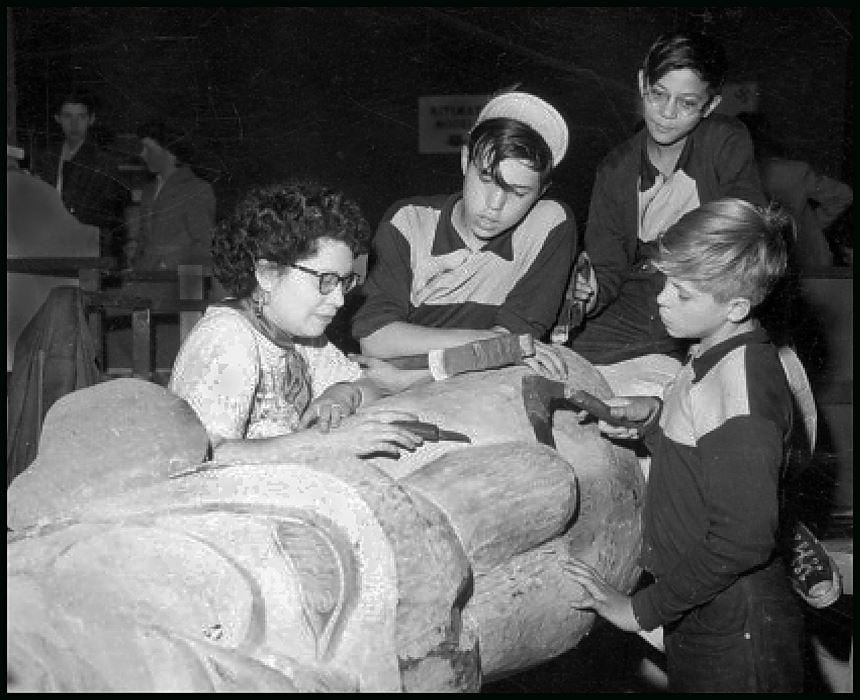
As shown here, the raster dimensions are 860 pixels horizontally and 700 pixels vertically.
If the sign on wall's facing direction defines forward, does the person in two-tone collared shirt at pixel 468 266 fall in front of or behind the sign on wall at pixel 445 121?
in front

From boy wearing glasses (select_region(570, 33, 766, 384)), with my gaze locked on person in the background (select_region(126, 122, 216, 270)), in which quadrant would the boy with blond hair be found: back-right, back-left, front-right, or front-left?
back-left

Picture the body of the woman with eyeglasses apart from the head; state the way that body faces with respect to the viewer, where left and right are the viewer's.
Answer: facing the viewer and to the right of the viewer

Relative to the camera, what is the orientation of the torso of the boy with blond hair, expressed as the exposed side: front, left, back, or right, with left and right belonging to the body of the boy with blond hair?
left

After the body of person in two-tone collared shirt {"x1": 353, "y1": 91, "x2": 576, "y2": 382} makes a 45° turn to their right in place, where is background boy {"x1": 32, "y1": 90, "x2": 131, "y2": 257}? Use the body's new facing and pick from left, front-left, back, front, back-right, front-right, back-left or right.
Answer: right

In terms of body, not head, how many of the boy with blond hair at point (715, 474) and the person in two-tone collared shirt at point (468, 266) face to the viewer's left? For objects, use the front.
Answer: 1

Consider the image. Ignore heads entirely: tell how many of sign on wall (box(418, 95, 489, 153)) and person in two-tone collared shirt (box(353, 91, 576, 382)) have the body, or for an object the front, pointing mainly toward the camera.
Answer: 2

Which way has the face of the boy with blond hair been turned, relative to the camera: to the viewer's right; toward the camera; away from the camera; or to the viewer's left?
to the viewer's left

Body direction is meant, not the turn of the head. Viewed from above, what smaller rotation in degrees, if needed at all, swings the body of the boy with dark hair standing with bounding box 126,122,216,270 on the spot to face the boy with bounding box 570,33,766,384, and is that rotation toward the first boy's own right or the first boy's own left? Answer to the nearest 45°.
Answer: approximately 90° to the first boy's own left

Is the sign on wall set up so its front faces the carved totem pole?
yes

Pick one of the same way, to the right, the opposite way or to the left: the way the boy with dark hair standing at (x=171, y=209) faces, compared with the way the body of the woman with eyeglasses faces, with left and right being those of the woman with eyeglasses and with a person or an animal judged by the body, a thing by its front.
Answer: to the right

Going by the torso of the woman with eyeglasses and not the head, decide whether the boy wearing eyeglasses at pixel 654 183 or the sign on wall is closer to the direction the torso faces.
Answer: the boy wearing eyeglasses

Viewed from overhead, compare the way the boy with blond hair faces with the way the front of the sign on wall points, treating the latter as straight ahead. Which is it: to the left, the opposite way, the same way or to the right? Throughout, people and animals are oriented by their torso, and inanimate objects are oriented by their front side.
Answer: to the right
